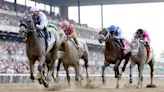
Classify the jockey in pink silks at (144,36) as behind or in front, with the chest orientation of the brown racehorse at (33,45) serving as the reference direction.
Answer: behind

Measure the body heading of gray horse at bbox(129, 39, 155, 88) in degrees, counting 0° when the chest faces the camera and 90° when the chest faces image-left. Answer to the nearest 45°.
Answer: approximately 45°

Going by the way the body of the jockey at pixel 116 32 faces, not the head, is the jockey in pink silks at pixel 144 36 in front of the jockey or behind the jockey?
behind

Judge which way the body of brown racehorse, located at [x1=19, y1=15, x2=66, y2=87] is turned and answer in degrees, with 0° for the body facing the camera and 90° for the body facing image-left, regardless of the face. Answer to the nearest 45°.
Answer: approximately 45°

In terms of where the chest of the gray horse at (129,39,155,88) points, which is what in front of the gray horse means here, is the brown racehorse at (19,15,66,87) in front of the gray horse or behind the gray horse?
in front

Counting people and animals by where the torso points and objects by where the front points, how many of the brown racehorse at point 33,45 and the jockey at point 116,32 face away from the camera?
0
